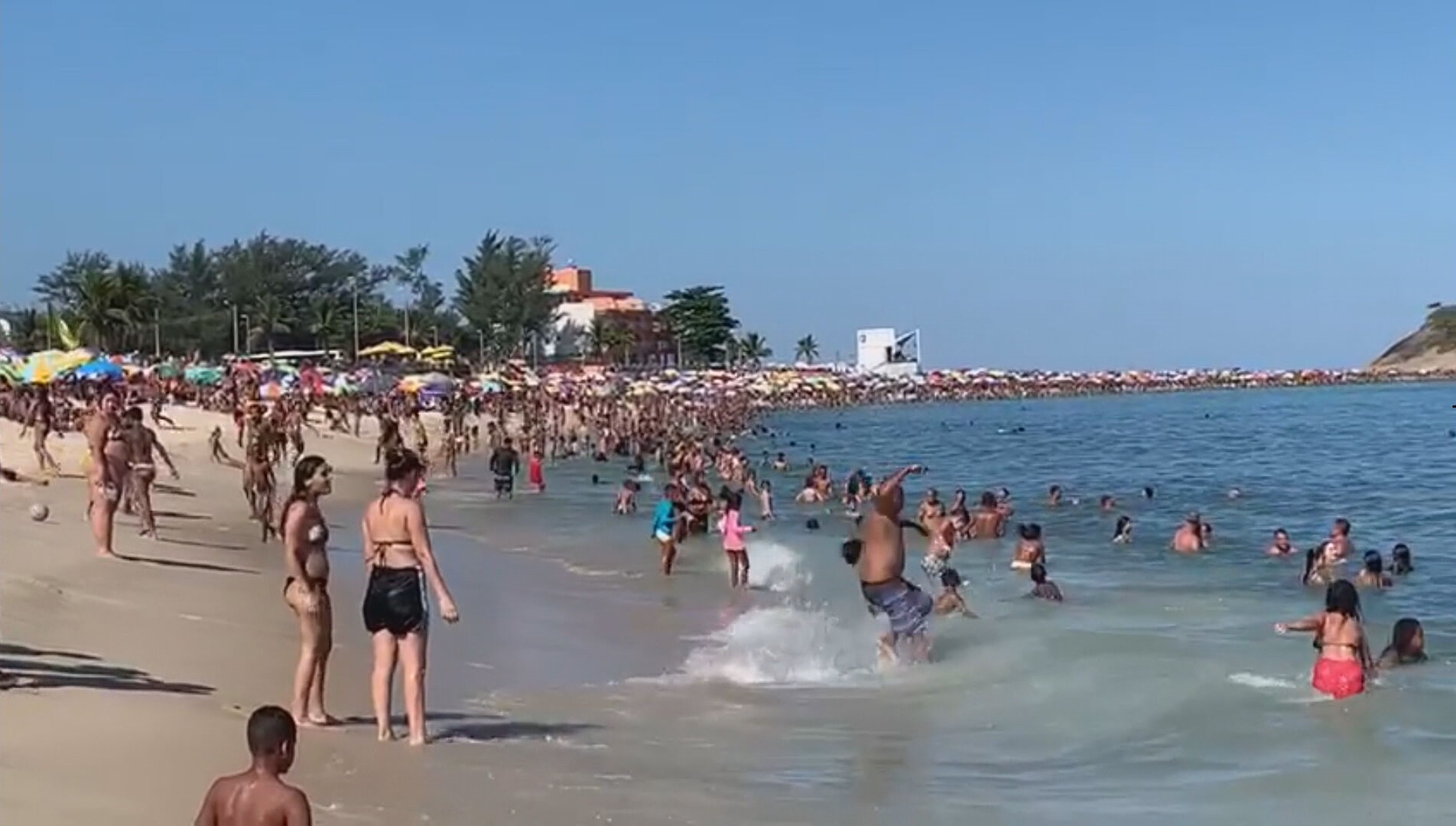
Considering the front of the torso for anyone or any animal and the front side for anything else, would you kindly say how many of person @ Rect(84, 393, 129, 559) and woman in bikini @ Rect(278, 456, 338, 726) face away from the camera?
0

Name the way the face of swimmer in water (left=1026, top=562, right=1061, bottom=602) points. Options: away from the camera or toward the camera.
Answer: away from the camera

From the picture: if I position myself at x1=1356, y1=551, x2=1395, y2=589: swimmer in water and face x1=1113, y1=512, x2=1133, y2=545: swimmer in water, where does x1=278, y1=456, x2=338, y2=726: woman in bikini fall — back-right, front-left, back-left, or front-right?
back-left
